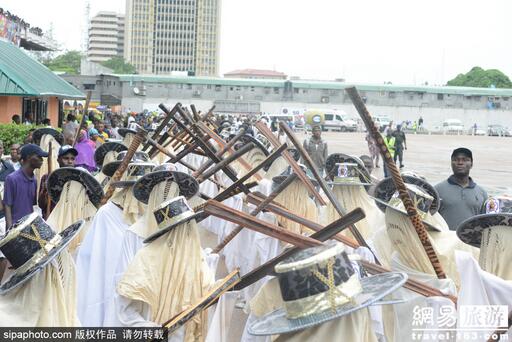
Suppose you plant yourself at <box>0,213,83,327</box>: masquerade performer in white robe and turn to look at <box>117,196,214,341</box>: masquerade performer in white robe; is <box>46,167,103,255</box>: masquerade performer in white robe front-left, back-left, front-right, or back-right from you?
front-left

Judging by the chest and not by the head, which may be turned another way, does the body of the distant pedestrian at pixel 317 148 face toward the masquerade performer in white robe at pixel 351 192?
yes

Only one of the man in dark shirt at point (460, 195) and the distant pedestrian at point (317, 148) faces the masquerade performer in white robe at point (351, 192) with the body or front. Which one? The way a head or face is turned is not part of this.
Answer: the distant pedestrian

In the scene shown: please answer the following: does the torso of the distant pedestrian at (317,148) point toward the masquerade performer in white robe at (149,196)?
yes

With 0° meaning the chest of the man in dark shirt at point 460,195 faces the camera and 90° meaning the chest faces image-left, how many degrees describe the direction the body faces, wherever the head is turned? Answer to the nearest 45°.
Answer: approximately 0°

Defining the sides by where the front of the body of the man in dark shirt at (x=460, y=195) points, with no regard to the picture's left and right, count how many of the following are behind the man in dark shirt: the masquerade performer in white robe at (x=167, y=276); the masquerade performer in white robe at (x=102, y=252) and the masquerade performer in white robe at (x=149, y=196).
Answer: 0

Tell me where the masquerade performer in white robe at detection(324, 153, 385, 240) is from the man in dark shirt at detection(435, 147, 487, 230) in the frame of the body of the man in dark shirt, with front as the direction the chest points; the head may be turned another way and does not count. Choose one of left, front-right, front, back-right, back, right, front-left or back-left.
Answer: right

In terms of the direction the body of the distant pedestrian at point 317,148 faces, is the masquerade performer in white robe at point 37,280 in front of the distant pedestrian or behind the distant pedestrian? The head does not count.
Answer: in front

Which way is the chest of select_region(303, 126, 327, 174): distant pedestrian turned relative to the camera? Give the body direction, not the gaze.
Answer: toward the camera

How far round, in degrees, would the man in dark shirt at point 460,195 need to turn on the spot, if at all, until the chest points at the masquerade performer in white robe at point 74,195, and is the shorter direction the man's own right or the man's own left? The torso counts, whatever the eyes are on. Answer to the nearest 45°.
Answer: approximately 90° to the man's own right

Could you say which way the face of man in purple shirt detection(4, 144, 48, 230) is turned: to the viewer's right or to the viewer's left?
to the viewer's right
